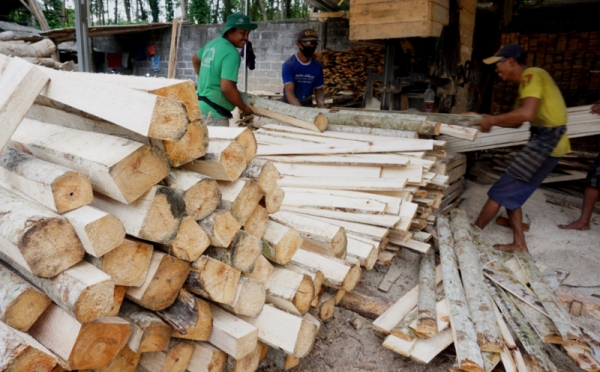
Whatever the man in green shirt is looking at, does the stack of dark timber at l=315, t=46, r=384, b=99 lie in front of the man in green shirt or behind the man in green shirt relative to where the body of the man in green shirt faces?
in front

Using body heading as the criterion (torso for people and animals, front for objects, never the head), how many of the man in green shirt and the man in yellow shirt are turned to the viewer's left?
1

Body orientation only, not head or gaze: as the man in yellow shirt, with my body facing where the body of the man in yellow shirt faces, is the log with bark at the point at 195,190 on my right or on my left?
on my left

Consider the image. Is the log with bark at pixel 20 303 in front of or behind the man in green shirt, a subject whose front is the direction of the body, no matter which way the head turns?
behind

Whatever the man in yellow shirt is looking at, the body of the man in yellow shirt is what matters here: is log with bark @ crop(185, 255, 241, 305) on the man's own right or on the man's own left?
on the man's own left

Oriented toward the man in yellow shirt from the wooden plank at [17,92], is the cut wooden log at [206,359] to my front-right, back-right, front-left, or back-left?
front-right

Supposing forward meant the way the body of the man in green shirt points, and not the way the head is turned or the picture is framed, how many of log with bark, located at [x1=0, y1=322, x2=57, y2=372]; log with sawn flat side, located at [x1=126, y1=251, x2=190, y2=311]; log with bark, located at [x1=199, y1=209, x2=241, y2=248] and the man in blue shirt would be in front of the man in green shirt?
1

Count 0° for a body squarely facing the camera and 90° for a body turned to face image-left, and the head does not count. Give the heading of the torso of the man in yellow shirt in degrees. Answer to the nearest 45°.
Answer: approximately 90°

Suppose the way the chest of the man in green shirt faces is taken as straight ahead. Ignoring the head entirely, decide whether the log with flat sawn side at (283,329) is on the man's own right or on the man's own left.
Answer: on the man's own right

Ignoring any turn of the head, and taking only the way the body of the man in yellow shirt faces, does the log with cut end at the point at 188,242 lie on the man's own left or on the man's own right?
on the man's own left

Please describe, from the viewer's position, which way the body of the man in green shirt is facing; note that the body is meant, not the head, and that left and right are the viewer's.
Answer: facing away from the viewer and to the right of the viewer
